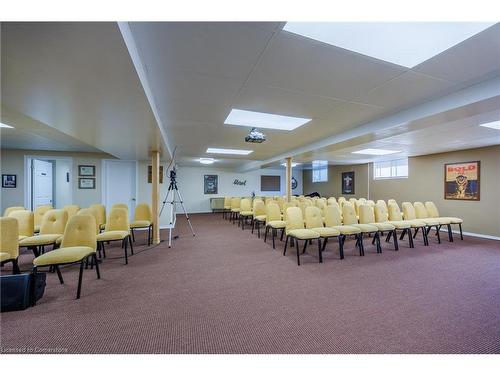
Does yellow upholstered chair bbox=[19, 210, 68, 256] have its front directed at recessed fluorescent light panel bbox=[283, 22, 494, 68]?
no

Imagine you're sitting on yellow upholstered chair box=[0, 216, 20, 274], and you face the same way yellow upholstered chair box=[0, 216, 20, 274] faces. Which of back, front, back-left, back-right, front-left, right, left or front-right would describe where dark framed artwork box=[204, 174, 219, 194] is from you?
back

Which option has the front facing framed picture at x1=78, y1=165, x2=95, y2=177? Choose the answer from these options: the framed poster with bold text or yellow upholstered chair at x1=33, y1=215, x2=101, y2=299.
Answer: the framed poster with bold text

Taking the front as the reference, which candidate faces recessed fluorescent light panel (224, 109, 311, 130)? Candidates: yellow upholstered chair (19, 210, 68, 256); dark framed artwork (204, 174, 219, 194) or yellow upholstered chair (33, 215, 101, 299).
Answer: the dark framed artwork

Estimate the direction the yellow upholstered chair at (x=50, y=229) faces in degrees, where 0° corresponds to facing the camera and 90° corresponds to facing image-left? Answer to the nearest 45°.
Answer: approximately 45°

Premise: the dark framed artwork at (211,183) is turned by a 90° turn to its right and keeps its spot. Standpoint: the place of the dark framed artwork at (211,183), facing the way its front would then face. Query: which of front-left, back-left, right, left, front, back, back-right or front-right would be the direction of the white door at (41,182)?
front-left

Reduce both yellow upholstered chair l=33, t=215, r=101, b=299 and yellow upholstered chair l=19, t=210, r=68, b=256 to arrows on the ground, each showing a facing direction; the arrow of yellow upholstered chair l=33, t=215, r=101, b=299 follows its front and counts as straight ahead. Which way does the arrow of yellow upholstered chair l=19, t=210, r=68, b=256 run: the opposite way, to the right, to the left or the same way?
the same way

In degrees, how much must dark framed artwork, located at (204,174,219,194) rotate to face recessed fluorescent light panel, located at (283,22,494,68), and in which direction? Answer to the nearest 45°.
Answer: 0° — it already faces it

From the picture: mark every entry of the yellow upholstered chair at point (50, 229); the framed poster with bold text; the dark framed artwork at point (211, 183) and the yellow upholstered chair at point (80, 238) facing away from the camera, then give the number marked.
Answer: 0

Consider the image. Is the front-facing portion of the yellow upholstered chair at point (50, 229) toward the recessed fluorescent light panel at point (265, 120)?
no

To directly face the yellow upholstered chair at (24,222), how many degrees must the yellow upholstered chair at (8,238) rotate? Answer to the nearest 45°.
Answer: approximately 135° to its right

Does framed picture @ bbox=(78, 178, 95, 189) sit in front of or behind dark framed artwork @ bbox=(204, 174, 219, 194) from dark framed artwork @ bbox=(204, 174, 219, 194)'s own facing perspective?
in front

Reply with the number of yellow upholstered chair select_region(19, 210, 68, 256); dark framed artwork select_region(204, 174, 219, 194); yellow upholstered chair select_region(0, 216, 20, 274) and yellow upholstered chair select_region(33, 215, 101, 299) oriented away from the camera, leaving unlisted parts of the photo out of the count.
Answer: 0

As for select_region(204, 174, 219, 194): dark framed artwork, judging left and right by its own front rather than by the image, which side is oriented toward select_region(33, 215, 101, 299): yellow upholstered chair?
front

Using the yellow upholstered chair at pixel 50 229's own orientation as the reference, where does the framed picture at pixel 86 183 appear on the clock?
The framed picture is roughly at 5 o'clock from the yellow upholstered chair.

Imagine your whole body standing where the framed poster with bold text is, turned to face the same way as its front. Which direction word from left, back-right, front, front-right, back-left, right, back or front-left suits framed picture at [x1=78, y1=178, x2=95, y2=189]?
front
